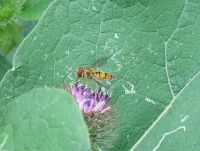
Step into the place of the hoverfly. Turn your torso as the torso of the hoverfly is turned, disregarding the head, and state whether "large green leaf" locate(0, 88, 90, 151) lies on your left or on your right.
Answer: on your left

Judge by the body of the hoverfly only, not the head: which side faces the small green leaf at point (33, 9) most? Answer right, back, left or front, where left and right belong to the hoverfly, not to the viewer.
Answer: right

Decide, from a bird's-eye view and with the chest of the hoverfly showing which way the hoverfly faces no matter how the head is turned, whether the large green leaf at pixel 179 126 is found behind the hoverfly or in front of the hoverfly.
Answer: behind

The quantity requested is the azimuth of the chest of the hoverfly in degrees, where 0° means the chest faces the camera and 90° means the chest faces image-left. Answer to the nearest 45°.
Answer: approximately 90°
